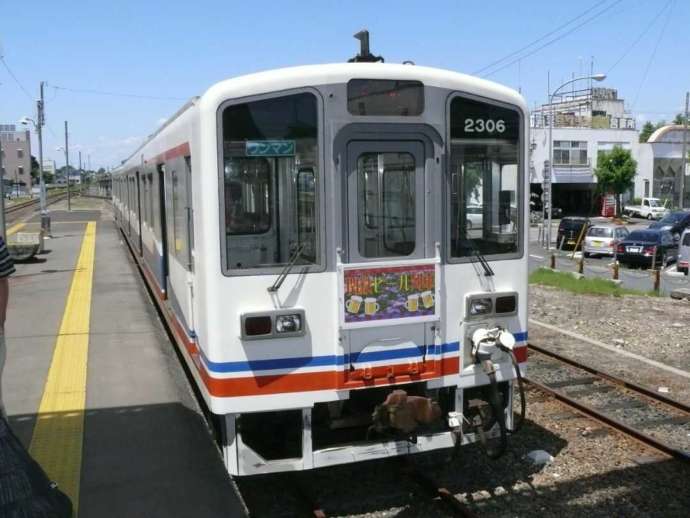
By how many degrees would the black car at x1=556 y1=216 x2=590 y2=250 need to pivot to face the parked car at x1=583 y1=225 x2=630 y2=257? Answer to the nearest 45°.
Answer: approximately 90° to its right

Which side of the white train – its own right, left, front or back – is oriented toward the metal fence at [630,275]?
left

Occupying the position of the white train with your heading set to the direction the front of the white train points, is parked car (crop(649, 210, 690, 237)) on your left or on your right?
on your left

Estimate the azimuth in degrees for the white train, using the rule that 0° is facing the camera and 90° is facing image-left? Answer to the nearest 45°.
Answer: approximately 315°

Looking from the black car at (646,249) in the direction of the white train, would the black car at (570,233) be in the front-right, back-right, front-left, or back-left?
back-right

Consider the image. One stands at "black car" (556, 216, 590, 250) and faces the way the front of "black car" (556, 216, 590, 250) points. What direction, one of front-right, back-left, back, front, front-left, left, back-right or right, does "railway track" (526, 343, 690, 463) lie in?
back

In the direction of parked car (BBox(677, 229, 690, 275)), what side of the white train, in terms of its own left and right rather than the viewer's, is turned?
left
